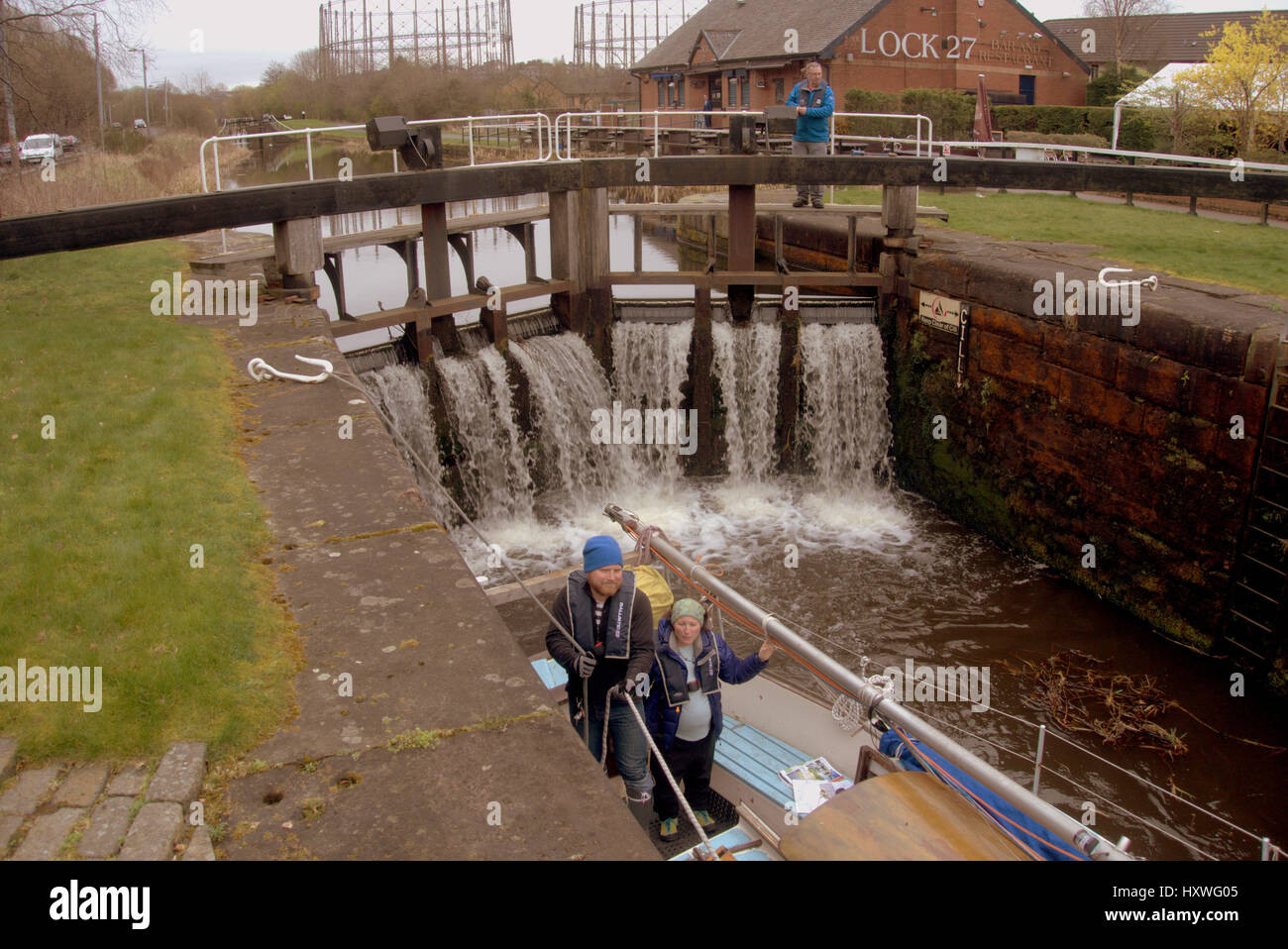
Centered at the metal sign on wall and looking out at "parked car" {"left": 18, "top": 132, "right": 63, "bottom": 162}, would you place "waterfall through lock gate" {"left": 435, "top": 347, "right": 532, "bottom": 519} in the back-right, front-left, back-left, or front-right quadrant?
front-left

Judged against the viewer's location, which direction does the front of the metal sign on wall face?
facing the viewer and to the left of the viewer

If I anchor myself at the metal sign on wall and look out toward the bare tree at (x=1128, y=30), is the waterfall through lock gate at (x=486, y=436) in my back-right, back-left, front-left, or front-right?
back-left

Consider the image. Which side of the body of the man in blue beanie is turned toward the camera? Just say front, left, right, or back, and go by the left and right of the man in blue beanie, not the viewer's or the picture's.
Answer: front

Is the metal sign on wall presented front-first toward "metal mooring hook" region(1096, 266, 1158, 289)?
no

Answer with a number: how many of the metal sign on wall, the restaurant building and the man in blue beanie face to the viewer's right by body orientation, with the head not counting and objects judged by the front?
0

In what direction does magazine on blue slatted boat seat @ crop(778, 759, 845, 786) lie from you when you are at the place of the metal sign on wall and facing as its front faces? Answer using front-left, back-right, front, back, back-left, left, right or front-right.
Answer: front-left

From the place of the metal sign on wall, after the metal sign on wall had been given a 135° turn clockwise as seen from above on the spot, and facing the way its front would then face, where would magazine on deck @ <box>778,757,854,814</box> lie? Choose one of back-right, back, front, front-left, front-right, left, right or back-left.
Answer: back

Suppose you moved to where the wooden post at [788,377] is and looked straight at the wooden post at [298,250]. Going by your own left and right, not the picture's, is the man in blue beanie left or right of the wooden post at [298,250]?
left

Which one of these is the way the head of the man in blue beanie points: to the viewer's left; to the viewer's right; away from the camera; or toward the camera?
toward the camera

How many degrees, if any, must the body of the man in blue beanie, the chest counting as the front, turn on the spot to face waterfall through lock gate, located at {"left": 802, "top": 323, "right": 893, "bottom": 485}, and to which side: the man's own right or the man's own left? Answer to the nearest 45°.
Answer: approximately 180°
